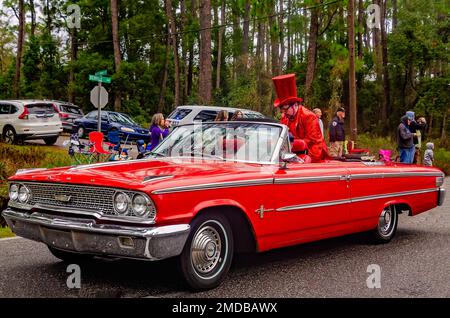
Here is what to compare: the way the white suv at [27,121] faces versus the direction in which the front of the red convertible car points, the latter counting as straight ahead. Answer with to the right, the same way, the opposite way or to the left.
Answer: to the right

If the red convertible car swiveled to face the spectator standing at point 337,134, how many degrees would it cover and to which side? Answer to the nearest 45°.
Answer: approximately 135° to its right

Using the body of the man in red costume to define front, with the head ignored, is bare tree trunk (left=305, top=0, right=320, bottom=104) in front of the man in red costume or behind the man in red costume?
behind

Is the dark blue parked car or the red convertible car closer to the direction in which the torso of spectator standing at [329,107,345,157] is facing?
the red convertible car

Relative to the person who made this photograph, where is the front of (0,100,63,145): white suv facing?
facing away from the viewer and to the left of the viewer

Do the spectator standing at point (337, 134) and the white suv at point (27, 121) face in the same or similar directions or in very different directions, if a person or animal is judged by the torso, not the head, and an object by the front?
very different directions

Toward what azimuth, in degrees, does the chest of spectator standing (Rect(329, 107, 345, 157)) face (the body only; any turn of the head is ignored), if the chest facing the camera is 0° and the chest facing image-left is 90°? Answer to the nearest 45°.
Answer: approximately 315°

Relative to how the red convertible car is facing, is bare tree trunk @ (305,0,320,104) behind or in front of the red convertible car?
behind
